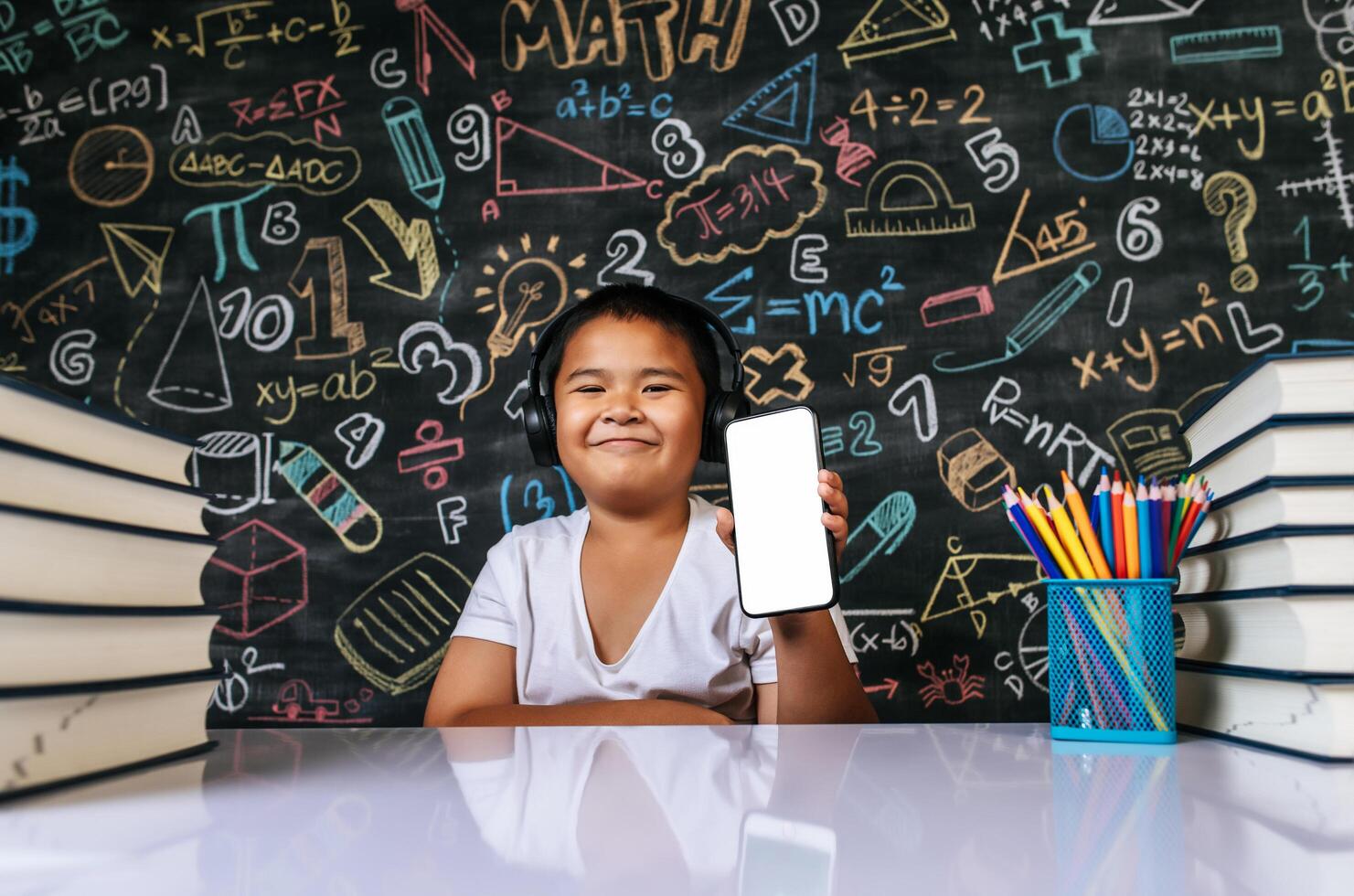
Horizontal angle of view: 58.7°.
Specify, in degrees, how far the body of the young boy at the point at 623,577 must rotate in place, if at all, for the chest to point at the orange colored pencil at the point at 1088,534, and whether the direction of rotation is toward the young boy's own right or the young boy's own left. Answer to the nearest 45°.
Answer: approximately 45° to the young boy's own left

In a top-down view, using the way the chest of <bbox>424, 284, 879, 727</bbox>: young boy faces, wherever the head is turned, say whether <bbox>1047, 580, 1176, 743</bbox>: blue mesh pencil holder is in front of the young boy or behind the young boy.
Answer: in front

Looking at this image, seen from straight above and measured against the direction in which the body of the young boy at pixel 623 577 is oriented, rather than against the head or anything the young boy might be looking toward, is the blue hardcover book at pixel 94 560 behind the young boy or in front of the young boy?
in front

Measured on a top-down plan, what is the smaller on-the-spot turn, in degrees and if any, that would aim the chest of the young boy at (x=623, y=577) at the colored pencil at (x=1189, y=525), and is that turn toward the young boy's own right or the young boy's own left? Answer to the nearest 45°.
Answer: approximately 45° to the young boy's own left

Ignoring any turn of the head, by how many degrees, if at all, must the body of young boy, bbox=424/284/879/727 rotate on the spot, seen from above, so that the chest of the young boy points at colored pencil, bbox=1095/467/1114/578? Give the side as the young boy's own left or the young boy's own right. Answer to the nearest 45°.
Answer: approximately 45° to the young boy's own left

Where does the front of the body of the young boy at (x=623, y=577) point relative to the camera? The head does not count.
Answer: toward the camera

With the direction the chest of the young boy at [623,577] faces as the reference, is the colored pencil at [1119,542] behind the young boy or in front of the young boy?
in front

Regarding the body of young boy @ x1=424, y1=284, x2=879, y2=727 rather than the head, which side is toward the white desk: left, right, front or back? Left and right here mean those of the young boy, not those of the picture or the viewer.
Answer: front
